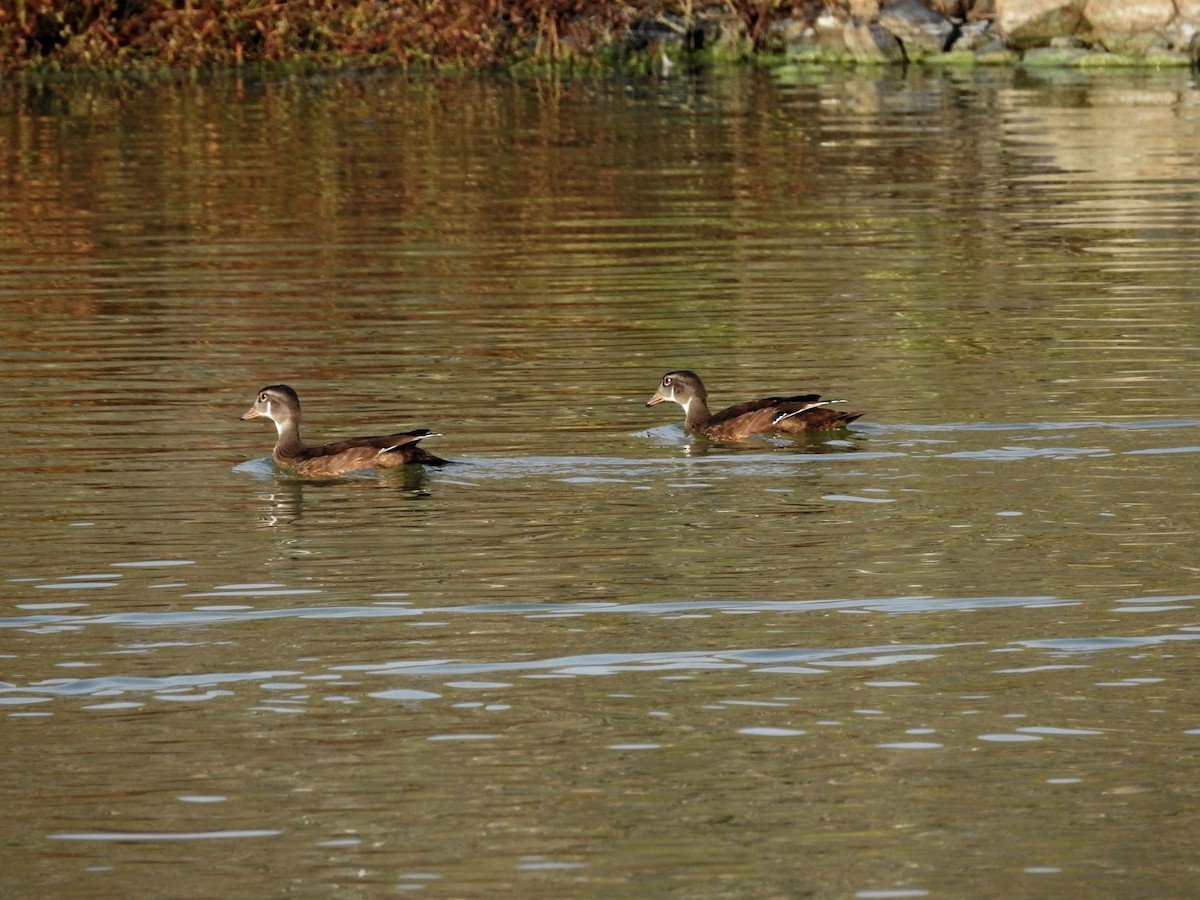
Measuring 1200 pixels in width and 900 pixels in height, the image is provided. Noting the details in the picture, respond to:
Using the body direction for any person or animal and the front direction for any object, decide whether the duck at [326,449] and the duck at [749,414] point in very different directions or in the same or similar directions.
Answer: same or similar directions

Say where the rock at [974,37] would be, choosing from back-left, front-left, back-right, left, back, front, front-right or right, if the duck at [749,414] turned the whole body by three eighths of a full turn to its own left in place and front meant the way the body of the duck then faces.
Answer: back-left

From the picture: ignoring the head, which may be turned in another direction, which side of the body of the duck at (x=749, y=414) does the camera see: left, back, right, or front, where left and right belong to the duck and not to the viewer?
left

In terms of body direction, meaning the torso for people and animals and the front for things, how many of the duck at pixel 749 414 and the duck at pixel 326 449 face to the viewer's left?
2

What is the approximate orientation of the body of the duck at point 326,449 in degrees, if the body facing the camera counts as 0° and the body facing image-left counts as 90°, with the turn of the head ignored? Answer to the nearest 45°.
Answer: approximately 90°

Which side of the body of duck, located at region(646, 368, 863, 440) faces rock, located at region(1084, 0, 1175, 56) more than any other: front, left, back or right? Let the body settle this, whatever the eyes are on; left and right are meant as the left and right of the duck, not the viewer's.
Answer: right

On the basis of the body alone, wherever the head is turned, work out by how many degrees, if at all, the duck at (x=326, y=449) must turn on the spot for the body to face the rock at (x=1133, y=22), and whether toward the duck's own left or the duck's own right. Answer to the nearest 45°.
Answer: approximately 135° to the duck's own right

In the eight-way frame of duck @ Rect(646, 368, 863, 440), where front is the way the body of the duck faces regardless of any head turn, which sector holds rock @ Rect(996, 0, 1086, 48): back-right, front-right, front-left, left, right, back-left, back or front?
right

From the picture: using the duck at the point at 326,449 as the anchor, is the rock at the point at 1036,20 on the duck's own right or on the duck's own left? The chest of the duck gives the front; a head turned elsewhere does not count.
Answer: on the duck's own right

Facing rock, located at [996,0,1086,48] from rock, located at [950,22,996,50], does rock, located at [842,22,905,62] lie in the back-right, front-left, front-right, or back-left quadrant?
back-right
